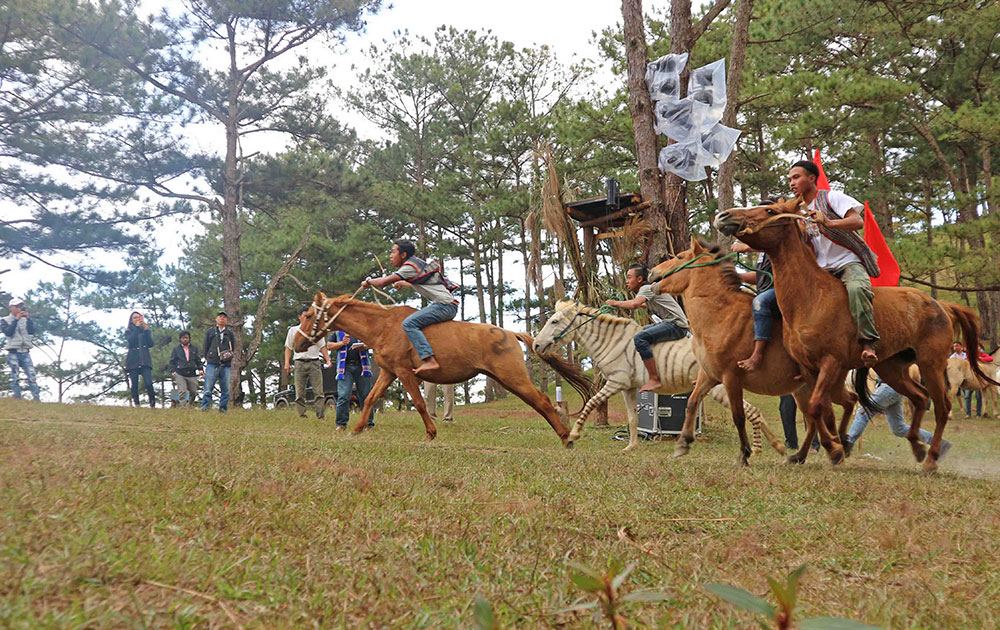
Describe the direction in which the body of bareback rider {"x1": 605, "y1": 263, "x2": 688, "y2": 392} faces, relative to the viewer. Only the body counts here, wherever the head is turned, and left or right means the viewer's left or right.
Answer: facing to the left of the viewer

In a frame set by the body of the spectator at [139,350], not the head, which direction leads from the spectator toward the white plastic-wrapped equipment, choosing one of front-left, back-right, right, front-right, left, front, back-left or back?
front-left

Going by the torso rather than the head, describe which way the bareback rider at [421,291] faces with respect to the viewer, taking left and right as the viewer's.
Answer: facing to the left of the viewer

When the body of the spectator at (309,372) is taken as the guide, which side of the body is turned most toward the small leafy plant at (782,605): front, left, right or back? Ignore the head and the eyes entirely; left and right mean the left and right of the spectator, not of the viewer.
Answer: front

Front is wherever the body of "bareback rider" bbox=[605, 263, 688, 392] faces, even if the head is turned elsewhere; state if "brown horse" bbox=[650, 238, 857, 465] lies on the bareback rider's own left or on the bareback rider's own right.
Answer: on the bareback rider's own left

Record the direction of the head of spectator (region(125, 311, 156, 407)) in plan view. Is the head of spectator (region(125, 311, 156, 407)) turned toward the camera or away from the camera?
toward the camera

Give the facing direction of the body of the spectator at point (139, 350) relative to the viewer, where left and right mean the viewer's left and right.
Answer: facing the viewer

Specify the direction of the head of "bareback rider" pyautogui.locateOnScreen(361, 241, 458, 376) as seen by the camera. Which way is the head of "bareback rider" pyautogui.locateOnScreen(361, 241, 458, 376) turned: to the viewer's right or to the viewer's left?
to the viewer's left

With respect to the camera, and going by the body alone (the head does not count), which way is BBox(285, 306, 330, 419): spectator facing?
toward the camera

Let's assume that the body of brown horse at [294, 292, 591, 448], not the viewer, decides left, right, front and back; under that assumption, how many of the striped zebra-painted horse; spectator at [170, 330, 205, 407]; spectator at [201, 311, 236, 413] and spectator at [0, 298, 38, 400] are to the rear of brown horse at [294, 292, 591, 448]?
1

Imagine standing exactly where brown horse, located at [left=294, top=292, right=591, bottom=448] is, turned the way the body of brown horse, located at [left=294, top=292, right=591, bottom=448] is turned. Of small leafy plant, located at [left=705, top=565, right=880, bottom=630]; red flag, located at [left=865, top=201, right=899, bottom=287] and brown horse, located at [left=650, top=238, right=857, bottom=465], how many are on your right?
0

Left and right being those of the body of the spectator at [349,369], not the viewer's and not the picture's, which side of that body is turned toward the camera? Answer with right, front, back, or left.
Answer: front

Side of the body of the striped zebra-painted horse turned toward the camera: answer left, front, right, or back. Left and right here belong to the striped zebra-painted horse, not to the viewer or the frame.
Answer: left

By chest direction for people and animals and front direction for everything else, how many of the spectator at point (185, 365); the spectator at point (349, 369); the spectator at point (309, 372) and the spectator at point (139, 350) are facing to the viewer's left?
0

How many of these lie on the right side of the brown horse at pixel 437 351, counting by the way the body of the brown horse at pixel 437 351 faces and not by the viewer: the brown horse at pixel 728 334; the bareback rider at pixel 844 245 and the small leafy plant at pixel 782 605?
0

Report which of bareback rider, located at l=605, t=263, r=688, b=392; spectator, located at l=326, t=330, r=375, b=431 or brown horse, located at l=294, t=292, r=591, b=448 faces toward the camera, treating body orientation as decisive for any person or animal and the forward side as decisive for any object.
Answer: the spectator

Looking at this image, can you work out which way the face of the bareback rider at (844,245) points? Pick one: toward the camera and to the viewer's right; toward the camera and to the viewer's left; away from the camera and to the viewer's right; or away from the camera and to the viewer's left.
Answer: toward the camera and to the viewer's left
